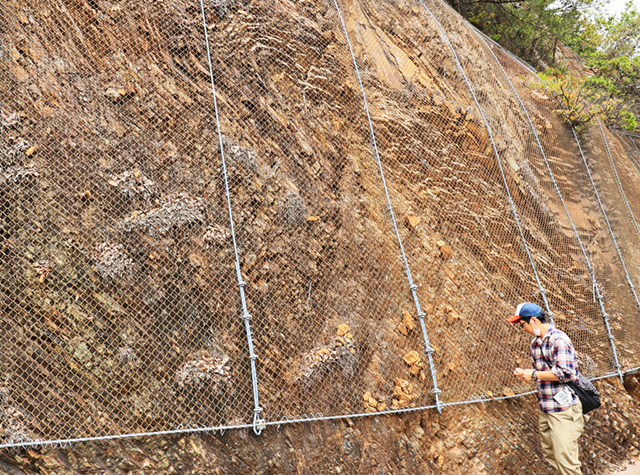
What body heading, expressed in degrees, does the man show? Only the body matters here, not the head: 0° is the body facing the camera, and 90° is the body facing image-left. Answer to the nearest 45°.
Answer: approximately 90°
